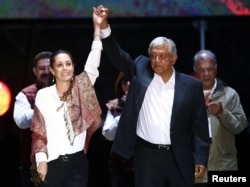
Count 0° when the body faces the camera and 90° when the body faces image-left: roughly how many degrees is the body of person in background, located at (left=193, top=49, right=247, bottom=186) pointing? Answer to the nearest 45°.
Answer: approximately 45°

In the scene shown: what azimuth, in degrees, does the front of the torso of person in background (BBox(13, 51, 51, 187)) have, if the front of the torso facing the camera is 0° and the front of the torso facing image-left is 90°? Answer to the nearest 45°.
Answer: approximately 315°

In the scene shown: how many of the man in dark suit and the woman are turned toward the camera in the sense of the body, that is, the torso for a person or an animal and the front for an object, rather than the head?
2

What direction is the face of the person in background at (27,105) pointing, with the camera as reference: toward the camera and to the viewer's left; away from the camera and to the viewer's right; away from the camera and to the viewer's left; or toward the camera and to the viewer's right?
toward the camera and to the viewer's right

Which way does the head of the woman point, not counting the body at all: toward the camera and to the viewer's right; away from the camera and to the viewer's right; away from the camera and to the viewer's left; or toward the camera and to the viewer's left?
toward the camera and to the viewer's right

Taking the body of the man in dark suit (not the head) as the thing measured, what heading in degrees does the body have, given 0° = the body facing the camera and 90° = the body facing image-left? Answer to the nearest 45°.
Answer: approximately 0°

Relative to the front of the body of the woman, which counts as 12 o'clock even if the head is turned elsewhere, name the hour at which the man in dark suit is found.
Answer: The man in dark suit is roughly at 9 o'clock from the woman.

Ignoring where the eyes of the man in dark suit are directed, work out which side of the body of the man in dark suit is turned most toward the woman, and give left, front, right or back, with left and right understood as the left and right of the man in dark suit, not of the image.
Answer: right

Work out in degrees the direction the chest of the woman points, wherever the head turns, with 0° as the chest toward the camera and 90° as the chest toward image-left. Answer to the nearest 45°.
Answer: approximately 0°
